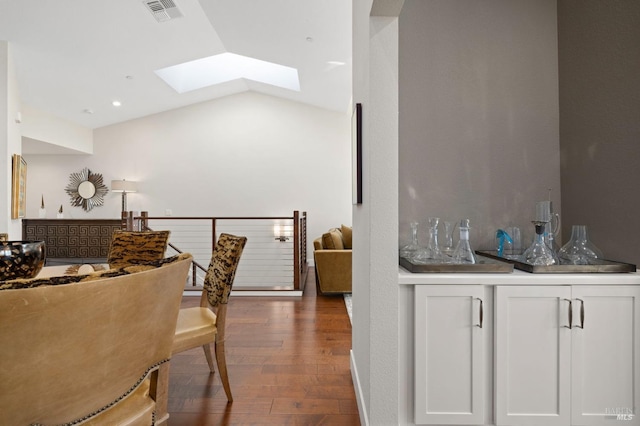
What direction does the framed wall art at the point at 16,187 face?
to the viewer's right

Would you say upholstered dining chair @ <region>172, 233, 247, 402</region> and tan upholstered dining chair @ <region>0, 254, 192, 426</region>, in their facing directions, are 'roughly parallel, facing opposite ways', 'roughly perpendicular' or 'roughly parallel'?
roughly perpendicular

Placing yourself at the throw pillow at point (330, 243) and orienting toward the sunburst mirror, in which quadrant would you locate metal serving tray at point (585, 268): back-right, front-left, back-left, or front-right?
back-left

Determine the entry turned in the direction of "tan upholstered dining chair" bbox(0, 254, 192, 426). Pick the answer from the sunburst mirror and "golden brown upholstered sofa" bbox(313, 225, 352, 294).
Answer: the sunburst mirror

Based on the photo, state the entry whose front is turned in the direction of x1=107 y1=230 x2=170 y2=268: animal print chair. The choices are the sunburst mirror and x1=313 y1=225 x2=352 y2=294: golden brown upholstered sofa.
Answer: the sunburst mirror

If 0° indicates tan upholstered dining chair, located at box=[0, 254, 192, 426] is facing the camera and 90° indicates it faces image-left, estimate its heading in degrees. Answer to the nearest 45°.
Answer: approximately 135°

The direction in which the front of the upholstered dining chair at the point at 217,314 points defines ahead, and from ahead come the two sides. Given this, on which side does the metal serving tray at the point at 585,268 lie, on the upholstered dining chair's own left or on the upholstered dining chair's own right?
on the upholstered dining chair's own left

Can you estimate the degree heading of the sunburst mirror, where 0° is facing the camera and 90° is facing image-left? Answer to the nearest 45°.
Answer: approximately 0°

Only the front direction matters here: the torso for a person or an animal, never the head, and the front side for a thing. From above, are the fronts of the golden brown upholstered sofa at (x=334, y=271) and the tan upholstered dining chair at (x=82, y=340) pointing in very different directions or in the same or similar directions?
very different directions
